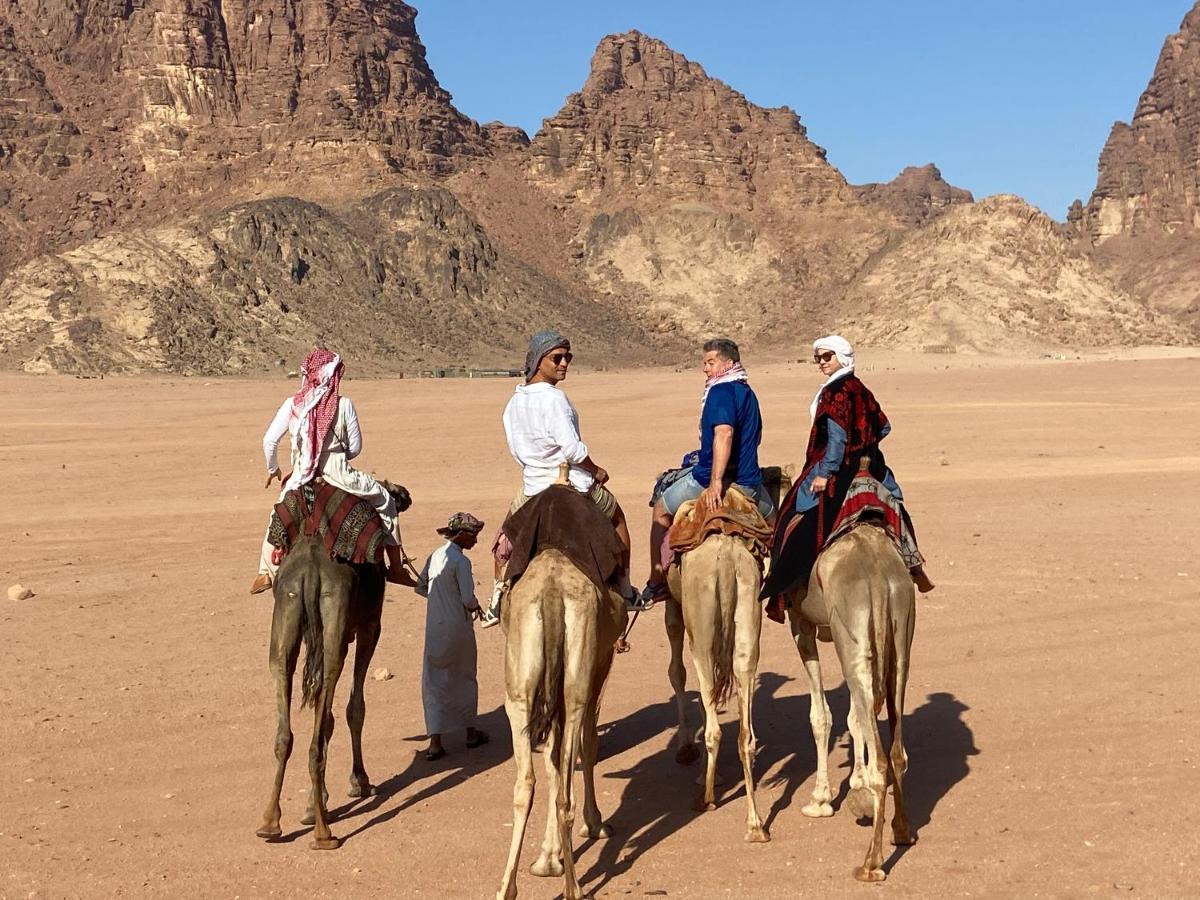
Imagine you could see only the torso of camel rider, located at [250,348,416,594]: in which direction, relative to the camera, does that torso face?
away from the camera

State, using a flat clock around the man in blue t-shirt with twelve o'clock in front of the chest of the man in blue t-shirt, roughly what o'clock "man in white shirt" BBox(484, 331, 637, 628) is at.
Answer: The man in white shirt is roughly at 9 o'clock from the man in blue t-shirt.

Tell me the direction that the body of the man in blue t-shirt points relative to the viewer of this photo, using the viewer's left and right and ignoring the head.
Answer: facing away from the viewer and to the left of the viewer

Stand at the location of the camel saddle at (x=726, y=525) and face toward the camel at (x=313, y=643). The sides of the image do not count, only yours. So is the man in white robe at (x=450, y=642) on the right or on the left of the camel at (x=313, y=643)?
right

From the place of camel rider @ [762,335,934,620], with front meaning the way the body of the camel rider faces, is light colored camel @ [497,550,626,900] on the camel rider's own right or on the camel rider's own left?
on the camel rider's own left

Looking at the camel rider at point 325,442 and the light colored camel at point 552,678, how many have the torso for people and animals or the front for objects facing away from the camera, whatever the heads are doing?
2

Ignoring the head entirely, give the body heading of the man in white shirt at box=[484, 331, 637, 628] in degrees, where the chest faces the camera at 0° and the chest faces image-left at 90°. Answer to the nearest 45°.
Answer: approximately 225°

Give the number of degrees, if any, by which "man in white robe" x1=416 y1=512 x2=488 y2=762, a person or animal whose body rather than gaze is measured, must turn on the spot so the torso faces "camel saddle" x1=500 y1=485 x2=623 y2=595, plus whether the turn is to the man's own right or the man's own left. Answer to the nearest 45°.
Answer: approximately 135° to the man's own right
